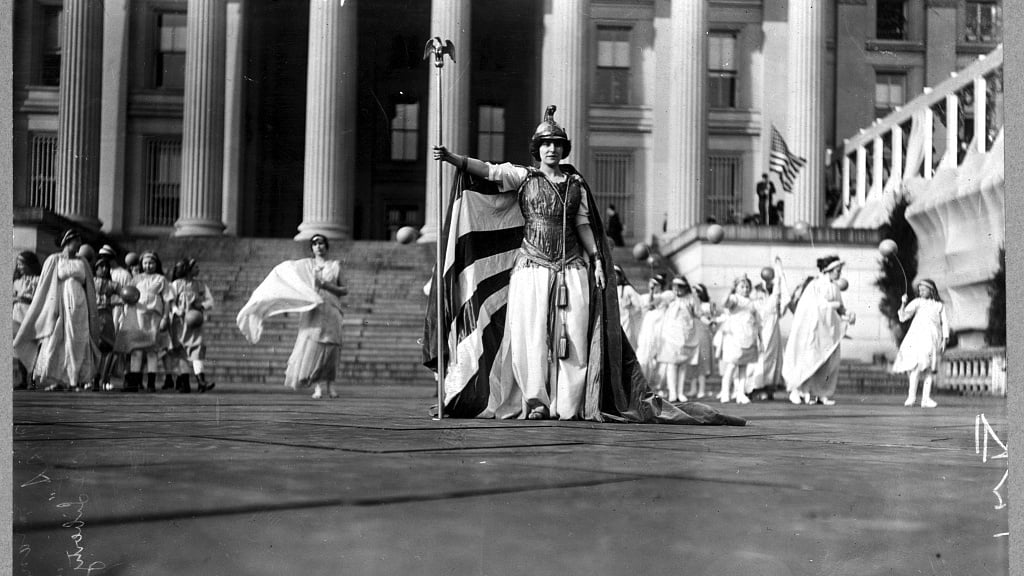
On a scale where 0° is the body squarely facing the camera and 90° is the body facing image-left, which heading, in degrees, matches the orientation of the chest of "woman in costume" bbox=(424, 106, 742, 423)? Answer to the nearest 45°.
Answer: approximately 0°

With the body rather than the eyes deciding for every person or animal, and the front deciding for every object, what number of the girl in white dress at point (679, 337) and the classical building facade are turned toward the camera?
2

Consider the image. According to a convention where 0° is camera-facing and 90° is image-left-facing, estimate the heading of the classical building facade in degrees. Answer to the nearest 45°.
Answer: approximately 0°

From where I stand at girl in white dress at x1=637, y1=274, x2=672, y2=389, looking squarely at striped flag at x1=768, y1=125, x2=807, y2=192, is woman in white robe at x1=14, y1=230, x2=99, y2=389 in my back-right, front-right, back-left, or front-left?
back-left

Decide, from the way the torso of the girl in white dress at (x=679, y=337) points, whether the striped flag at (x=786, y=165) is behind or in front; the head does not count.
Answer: behind

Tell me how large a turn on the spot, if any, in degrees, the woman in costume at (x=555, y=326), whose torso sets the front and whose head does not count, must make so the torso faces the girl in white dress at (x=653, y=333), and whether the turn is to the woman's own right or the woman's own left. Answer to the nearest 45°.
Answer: approximately 180°

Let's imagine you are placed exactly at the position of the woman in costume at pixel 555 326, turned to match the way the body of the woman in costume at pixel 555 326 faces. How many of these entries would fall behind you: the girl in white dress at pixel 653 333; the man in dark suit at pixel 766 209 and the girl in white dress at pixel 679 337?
3

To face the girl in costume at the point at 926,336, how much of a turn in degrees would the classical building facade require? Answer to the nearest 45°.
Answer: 0° — it already faces them
